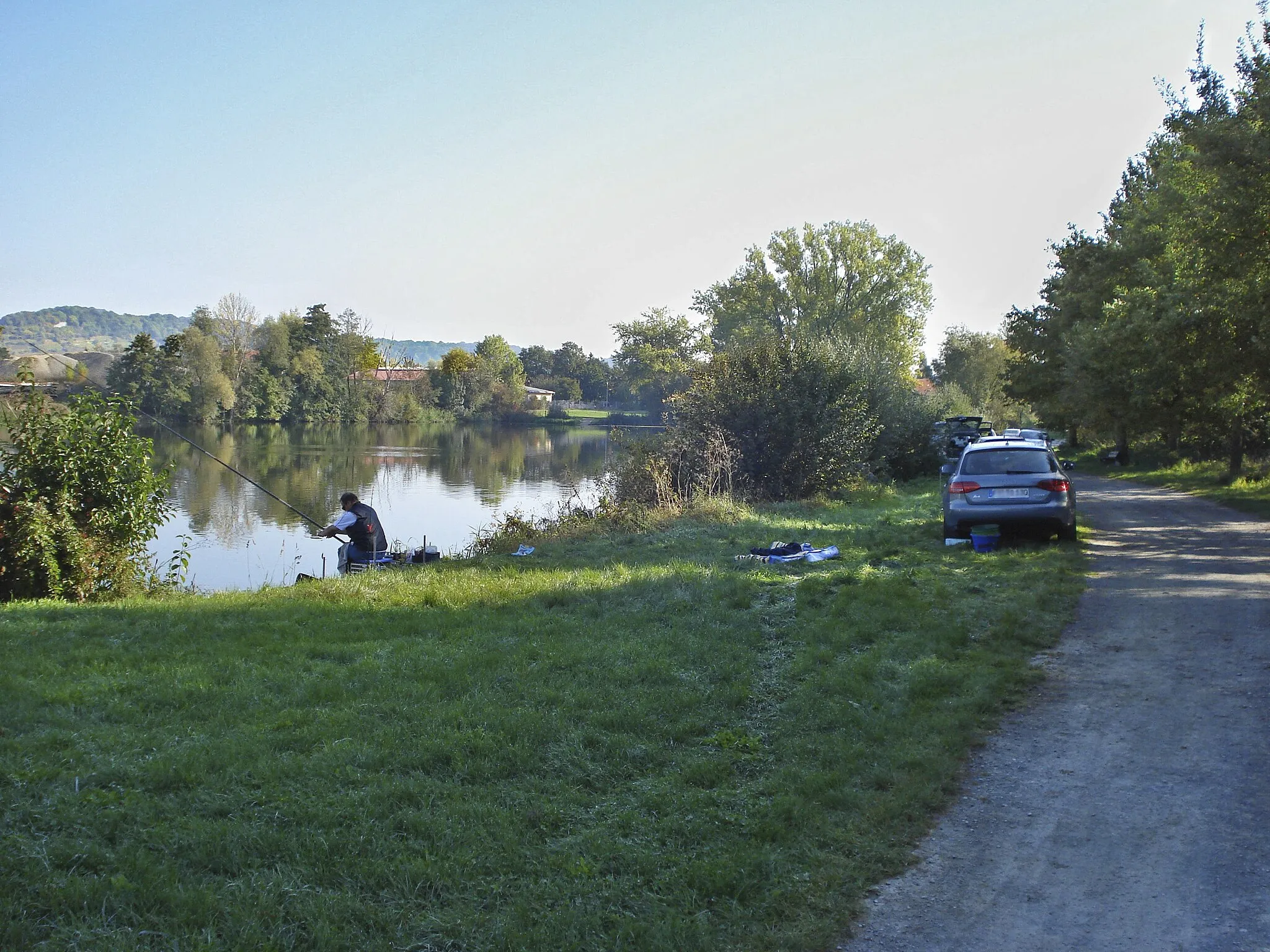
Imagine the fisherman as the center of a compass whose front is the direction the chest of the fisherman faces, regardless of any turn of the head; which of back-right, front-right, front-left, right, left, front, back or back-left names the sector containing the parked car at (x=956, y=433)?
back-right

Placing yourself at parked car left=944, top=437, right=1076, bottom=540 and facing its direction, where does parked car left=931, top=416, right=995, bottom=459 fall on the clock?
parked car left=931, top=416, right=995, bottom=459 is roughly at 12 o'clock from parked car left=944, top=437, right=1076, bottom=540.

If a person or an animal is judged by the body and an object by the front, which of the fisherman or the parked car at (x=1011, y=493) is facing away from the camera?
the parked car

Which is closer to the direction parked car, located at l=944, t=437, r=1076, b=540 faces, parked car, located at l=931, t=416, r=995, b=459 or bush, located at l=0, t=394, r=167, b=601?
the parked car

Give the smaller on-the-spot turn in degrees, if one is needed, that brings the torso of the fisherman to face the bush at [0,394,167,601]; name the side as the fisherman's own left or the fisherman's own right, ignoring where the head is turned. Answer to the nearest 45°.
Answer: approximately 45° to the fisherman's own left

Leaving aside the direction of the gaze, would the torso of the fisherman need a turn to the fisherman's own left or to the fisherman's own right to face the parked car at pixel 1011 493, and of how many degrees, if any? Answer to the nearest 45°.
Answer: approximately 180°

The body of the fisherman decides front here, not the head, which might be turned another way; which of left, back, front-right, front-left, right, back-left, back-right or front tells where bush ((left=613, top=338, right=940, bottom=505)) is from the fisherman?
back-right

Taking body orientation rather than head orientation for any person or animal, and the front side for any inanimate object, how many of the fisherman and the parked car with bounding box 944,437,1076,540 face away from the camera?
1

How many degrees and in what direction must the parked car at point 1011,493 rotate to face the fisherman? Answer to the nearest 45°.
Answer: approximately 90° to its left

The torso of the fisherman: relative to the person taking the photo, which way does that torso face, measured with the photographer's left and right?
facing to the left of the viewer

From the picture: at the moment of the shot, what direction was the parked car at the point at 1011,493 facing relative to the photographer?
facing away from the viewer

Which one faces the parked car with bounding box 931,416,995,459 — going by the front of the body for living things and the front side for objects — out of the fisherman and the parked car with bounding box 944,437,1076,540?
the parked car with bounding box 944,437,1076,540
